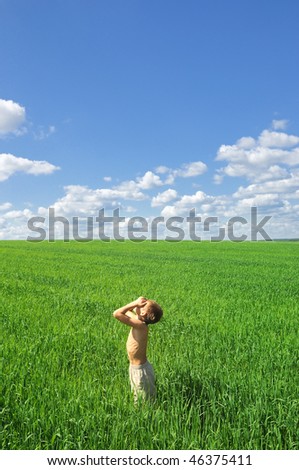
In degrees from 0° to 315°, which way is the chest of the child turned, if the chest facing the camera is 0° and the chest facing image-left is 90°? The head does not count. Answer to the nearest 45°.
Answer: approximately 90°
